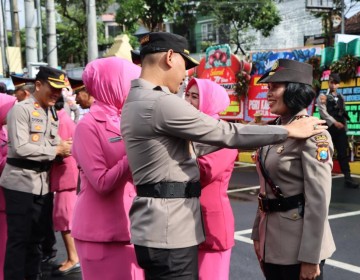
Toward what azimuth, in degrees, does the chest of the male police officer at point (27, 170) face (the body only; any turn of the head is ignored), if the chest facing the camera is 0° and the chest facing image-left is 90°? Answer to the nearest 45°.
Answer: approximately 315°

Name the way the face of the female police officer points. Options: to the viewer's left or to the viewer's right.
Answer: to the viewer's left

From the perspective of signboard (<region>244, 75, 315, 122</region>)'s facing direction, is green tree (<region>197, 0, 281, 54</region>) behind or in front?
behind

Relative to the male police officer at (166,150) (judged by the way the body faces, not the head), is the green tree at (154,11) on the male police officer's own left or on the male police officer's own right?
on the male police officer's own left

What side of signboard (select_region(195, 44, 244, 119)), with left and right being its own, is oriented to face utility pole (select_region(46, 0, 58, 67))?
right

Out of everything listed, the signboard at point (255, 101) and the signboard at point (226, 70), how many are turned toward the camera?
2

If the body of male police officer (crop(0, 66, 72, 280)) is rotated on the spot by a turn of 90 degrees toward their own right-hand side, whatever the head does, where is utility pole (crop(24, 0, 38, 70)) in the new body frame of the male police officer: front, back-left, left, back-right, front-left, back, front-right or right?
back-right

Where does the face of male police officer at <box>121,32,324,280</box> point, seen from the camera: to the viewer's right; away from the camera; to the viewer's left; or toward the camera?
to the viewer's right

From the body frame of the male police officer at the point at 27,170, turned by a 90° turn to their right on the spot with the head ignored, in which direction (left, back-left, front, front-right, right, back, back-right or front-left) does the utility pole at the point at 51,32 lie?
back-right

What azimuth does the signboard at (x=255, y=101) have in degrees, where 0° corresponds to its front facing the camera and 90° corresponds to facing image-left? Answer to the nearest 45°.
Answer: approximately 0°

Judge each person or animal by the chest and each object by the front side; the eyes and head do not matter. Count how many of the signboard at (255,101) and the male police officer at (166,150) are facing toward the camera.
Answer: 1
